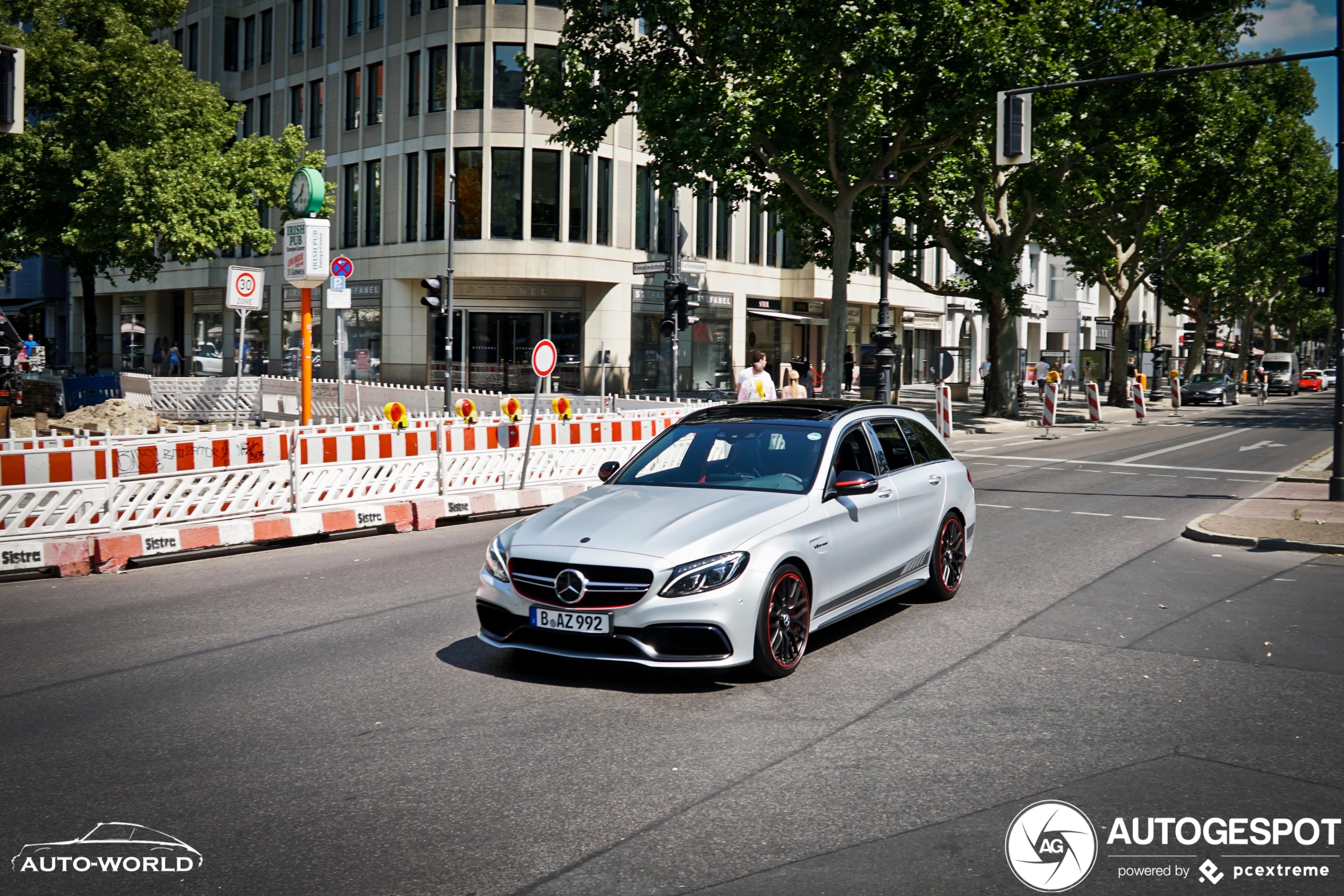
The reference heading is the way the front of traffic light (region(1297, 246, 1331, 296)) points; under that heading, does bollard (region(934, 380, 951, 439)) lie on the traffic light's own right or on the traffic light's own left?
on the traffic light's own right

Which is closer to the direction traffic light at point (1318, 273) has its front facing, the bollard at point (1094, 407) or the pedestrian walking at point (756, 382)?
the pedestrian walking
